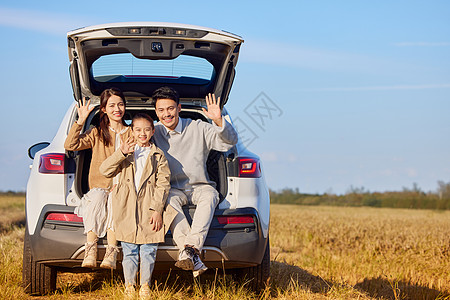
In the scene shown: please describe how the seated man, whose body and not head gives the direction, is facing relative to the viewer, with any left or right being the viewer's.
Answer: facing the viewer

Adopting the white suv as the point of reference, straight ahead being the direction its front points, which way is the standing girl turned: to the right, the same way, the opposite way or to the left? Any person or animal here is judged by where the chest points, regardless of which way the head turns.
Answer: the opposite way

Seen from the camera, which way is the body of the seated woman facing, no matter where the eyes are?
toward the camera

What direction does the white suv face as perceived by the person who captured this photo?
facing away from the viewer

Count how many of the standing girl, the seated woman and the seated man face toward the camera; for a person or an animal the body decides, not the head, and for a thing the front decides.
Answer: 3

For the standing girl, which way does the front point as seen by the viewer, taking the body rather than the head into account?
toward the camera

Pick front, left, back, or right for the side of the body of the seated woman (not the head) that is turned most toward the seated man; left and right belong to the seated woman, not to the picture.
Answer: left
